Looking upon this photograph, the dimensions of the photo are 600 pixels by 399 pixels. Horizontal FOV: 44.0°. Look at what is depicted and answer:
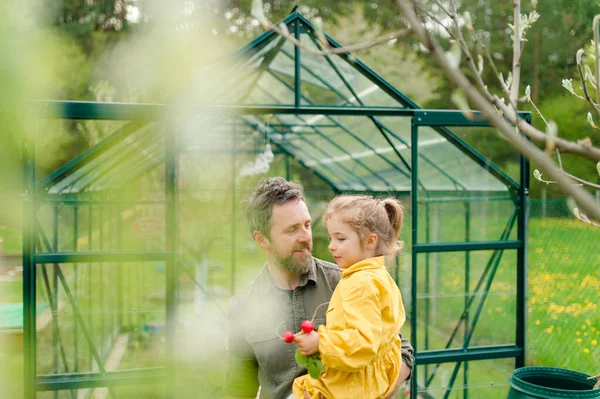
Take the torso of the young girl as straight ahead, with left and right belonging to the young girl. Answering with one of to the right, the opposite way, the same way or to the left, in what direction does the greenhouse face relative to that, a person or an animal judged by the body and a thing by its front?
to the left

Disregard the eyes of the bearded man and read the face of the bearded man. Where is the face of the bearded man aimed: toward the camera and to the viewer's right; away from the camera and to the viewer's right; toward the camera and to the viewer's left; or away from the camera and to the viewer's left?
toward the camera and to the viewer's right

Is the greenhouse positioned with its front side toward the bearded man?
yes

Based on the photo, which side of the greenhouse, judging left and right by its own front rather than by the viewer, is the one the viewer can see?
front

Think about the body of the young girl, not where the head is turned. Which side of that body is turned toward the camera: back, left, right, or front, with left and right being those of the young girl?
left

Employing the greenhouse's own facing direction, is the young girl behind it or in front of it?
in front

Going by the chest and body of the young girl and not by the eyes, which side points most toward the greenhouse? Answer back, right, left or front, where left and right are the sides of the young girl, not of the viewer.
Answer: right
